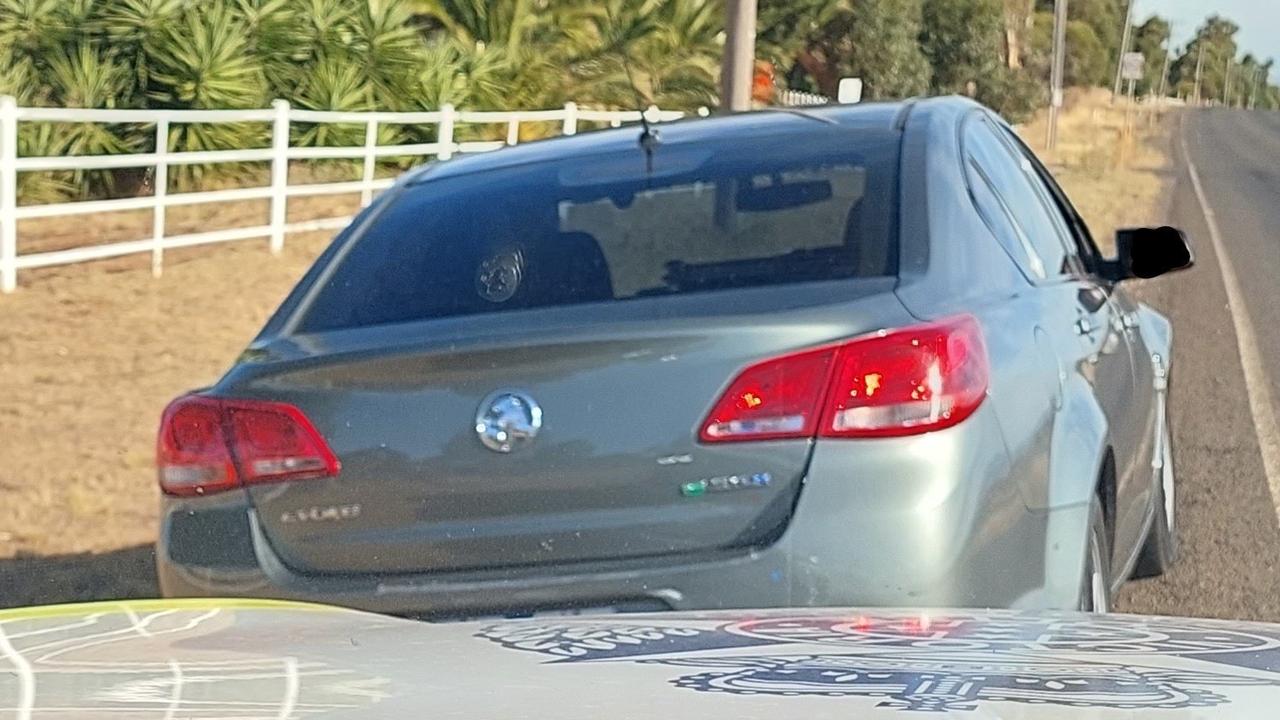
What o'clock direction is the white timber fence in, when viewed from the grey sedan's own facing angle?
The white timber fence is roughly at 10 o'clock from the grey sedan.

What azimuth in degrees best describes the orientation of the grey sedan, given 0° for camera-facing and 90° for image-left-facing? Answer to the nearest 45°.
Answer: approximately 225°
